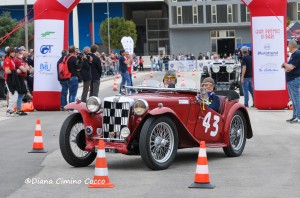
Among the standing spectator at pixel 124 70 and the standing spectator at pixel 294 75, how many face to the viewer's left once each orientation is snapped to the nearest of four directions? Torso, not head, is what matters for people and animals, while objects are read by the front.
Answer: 1

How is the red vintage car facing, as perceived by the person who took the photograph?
facing the viewer and to the left of the viewer

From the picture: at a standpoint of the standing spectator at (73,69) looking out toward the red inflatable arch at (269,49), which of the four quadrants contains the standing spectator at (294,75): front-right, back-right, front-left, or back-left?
front-right

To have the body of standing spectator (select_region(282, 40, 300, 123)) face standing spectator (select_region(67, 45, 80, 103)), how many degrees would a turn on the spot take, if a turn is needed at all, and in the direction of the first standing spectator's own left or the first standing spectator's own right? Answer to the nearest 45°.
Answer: approximately 45° to the first standing spectator's own right

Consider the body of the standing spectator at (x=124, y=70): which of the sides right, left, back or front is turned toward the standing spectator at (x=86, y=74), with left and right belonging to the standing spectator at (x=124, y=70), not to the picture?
right

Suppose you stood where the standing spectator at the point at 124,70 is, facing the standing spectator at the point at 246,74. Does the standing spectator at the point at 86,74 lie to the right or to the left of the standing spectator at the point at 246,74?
right

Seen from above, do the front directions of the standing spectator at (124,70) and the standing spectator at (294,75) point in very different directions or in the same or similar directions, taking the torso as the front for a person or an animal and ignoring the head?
very different directions

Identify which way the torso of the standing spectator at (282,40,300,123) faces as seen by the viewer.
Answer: to the viewer's left

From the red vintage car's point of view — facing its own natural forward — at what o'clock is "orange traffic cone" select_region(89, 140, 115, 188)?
The orange traffic cone is roughly at 11 o'clock from the red vintage car.

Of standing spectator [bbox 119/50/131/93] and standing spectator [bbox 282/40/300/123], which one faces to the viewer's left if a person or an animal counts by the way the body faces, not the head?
standing spectator [bbox 282/40/300/123]
